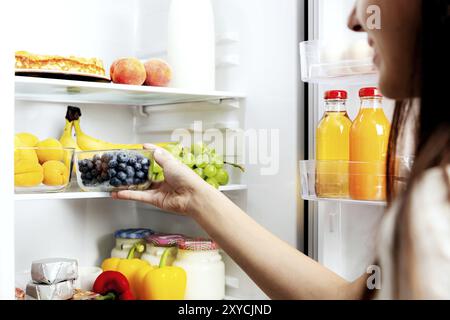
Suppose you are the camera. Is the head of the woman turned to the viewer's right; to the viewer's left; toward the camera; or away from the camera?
to the viewer's left

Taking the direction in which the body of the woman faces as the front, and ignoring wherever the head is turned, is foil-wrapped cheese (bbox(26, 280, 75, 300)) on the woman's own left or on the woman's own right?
on the woman's own right

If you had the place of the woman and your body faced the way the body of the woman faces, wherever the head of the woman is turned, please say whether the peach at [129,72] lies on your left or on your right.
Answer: on your right

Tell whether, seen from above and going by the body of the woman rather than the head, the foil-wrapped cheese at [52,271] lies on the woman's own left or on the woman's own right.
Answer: on the woman's own right

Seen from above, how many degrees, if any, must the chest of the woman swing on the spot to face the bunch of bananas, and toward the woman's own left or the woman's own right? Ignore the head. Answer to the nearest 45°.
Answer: approximately 45° to the woman's own right

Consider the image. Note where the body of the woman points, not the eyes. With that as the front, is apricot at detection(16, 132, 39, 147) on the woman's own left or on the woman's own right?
on the woman's own right

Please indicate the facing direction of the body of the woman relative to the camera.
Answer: to the viewer's left

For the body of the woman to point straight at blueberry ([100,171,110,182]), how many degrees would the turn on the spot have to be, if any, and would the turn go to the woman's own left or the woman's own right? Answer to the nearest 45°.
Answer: approximately 45° to the woman's own right

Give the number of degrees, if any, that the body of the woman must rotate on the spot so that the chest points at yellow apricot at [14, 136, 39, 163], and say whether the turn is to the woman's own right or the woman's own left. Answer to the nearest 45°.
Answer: approximately 45° to the woman's own right
